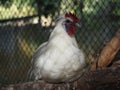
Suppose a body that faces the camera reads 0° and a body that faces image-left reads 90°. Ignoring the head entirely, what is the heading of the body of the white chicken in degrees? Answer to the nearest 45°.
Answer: approximately 315°
